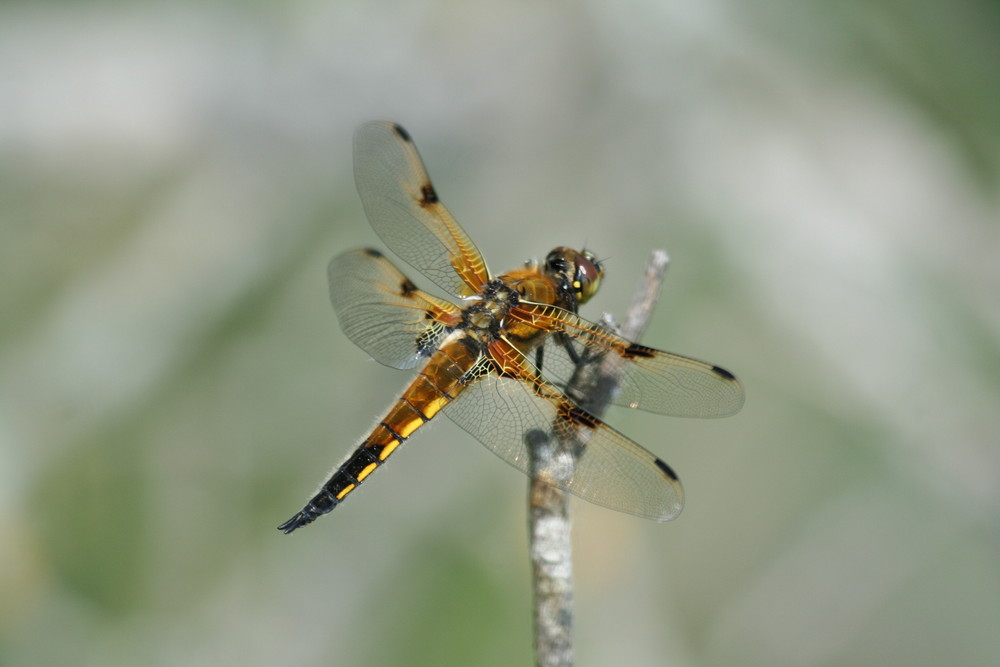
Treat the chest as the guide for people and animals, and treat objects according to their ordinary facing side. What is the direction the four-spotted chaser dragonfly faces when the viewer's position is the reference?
facing away from the viewer and to the right of the viewer
